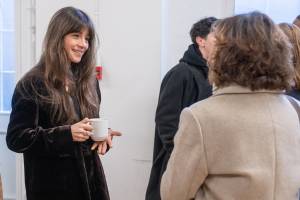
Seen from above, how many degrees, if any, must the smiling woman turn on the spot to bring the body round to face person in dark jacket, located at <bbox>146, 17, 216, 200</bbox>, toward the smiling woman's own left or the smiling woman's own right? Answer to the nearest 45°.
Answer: approximately 90° to the smiling woman's own left

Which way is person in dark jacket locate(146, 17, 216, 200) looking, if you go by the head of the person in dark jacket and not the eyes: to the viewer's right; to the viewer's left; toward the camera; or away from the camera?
to the viewer's right

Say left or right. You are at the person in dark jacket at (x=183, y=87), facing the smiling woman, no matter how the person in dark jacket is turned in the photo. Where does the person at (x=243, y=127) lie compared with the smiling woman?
left

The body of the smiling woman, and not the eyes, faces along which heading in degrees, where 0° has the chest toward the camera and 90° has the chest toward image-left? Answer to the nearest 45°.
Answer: approximately 315°

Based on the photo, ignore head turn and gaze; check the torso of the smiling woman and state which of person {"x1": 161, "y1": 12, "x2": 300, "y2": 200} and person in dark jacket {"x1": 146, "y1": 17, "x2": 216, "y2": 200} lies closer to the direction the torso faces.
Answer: the person
